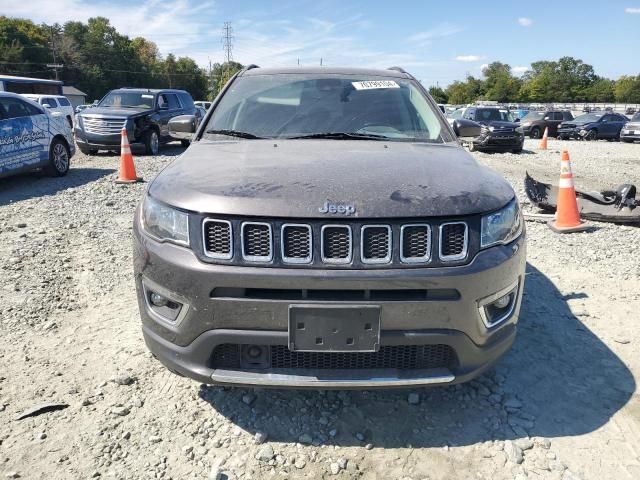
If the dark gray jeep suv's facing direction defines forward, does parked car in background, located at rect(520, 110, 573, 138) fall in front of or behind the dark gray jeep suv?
behind

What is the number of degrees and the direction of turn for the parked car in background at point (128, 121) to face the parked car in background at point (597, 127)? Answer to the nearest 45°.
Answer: approximately 135° to its left

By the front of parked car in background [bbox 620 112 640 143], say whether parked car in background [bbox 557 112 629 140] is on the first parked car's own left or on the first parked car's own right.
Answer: on the first parked car's own right

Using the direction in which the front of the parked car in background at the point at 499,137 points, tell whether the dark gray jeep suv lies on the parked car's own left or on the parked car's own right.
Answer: on the parked car's own right

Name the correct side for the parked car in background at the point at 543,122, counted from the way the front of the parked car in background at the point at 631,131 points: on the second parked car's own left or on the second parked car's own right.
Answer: on the second parked car's own right

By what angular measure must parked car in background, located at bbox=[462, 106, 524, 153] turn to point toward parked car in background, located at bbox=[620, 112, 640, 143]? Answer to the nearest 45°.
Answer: approximately 90° to its left

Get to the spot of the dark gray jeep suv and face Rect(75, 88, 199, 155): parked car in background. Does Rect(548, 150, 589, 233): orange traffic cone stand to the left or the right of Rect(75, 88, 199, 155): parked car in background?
right

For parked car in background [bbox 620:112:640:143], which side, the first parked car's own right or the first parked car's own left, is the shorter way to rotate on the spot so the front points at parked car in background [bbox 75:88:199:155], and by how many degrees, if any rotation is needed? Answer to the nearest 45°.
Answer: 0° — it already faces it

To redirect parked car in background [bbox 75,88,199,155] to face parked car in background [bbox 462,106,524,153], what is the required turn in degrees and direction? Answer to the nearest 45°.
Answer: approximately 135° to its left

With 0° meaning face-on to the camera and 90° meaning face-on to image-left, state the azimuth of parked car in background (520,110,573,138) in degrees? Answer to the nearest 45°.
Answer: approximately 45°
